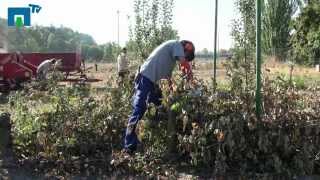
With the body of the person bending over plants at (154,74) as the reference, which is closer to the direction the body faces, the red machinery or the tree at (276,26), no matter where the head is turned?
the tree

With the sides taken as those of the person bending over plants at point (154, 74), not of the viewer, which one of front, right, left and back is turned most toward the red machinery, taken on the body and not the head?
left

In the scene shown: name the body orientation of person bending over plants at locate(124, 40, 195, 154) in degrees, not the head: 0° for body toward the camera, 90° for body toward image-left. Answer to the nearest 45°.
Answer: approximately 270°

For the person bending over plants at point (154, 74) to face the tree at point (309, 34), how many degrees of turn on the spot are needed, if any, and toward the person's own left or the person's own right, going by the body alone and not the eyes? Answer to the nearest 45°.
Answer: approximately 90° to the person's own left

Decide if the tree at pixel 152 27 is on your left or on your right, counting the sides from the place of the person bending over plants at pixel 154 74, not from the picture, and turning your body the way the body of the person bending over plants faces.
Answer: on your left
